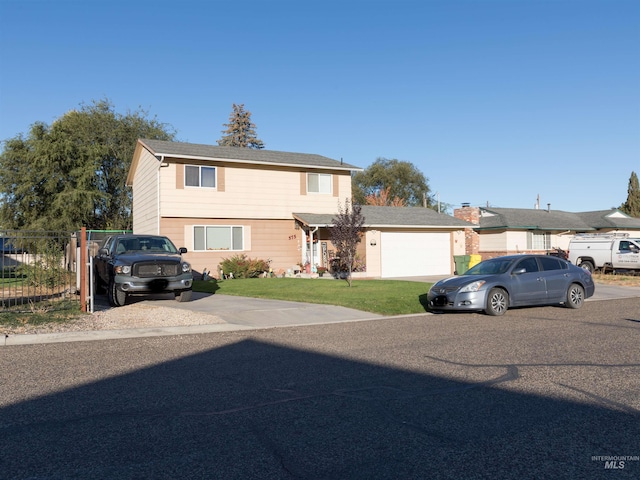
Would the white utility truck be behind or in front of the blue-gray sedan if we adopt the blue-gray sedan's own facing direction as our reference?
behind

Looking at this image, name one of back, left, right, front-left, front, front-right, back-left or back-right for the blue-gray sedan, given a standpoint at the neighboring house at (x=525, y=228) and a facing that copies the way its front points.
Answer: front

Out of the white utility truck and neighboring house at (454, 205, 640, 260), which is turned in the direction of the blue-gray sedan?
the neighboring house

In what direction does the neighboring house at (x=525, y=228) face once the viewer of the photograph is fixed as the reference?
facing the viewer

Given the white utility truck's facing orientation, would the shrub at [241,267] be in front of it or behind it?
behind

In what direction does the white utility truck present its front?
to the viewer's right

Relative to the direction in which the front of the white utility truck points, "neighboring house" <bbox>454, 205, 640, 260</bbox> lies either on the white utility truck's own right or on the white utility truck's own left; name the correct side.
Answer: on the white utility truck's own left

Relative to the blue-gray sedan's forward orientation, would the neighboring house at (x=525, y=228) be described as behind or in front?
behind

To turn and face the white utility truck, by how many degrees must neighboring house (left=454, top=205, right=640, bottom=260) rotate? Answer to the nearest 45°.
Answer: approximately 45° to its left

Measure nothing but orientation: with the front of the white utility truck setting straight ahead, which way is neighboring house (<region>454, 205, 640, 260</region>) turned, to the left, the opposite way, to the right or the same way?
to the right

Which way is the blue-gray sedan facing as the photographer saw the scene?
facing the viewer and to the left of the viewer

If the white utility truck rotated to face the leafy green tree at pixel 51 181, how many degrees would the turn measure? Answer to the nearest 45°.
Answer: approximately 180°

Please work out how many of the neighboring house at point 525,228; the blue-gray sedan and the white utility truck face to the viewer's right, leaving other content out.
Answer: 1
